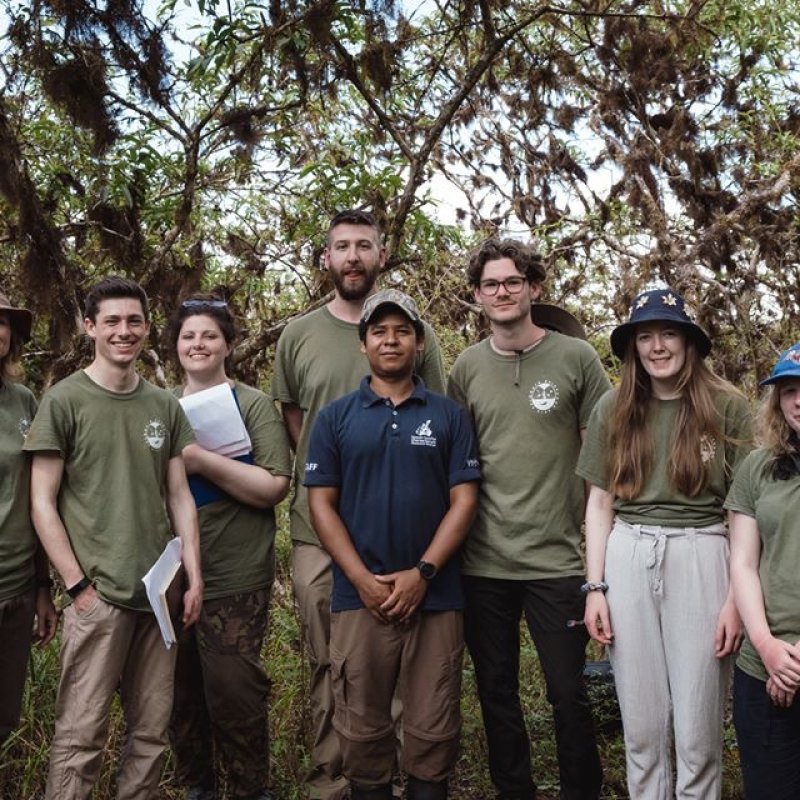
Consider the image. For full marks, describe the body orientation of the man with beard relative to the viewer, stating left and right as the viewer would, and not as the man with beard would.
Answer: facing the viewer

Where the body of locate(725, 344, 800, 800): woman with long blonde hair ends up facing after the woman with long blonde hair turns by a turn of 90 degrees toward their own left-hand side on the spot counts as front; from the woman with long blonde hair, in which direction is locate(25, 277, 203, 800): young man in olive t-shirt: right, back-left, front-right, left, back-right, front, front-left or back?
back

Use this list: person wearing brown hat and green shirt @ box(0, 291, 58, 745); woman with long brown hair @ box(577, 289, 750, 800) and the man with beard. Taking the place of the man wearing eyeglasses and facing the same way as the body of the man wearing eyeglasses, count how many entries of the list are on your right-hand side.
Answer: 2

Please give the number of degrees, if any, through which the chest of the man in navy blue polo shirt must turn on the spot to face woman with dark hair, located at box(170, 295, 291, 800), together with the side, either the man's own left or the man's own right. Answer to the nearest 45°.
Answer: approximately 135° to the man's own right

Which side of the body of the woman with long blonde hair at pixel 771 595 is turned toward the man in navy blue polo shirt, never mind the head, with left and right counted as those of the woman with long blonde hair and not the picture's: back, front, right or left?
right

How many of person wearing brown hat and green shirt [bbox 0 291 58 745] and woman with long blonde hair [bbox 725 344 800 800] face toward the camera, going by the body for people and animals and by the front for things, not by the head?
2

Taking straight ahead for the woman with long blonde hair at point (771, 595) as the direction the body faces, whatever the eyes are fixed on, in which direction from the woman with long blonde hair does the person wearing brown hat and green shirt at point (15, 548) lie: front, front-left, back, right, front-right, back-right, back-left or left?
right
